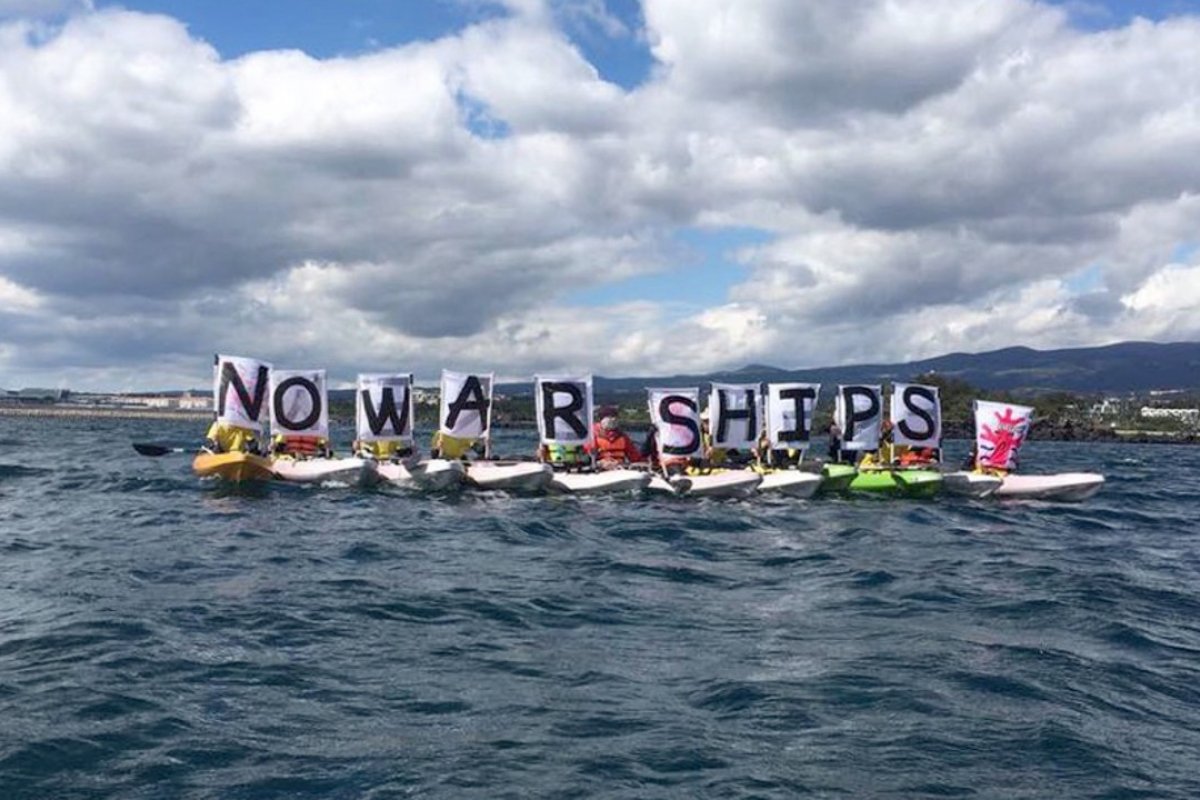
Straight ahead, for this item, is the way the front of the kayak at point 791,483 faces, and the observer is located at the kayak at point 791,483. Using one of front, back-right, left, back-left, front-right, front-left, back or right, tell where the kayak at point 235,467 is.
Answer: back-right

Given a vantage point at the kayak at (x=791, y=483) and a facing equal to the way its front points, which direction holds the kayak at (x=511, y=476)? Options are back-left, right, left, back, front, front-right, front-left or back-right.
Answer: back-right

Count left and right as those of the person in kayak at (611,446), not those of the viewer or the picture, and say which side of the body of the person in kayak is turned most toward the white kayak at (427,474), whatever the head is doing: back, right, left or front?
right

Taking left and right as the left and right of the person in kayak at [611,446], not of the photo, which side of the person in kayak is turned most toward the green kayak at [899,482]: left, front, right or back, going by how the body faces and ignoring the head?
left

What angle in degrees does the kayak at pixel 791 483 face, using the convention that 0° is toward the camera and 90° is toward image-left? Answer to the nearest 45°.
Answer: approximately 315°

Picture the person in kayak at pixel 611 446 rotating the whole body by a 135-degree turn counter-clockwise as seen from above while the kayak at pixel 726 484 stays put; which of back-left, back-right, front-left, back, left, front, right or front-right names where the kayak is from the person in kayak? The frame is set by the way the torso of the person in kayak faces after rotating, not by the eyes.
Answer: right

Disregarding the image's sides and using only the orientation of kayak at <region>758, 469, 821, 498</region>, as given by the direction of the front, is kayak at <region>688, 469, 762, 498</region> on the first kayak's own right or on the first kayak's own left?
on the first kayak's own right

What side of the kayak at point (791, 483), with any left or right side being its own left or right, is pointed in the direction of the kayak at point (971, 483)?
left

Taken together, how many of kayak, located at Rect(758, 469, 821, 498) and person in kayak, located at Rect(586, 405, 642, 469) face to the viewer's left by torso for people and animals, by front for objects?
0

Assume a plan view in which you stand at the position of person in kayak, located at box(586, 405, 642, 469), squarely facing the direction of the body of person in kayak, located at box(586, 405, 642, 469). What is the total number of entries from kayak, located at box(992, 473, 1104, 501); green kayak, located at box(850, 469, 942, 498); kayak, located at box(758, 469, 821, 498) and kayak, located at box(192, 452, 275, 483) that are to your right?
1

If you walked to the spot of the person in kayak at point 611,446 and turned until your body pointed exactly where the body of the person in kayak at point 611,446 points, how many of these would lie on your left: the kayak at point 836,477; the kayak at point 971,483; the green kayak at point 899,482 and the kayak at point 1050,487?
4

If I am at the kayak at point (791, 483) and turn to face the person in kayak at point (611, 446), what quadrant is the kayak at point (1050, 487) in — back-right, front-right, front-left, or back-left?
back-right

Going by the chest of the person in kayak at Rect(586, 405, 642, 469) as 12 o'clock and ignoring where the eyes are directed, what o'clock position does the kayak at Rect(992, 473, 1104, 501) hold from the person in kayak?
The kayak is roughly at 9 o'clock from the person in kayak.

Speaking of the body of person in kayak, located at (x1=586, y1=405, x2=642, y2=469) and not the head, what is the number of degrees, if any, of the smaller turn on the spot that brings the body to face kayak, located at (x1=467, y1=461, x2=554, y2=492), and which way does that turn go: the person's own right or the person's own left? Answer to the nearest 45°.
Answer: approximately 45° to the person's own right

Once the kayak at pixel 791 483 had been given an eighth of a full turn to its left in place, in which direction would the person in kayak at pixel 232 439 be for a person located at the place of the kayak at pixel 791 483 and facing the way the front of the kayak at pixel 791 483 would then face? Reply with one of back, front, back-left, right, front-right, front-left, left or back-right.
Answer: back

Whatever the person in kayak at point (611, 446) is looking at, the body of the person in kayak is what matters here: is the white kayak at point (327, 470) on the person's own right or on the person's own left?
on the person's own right
